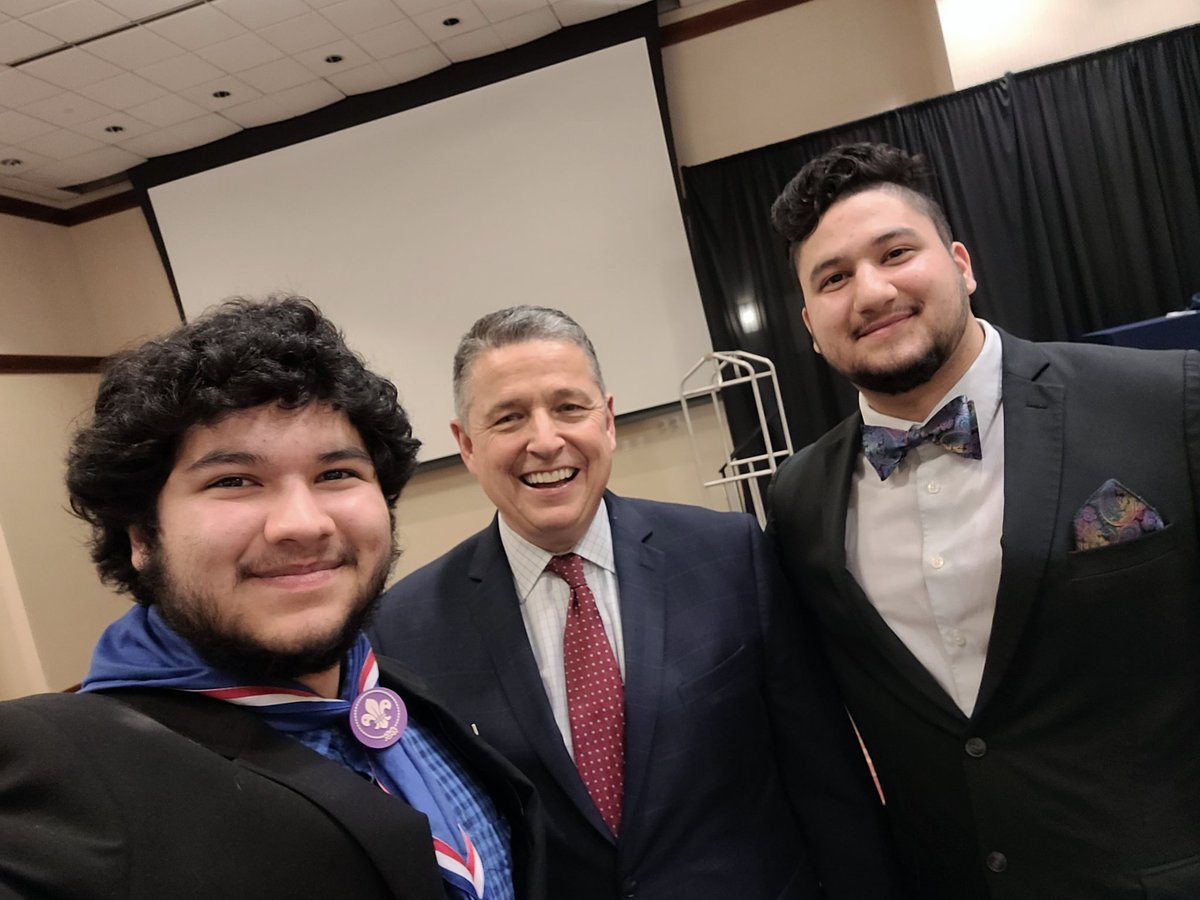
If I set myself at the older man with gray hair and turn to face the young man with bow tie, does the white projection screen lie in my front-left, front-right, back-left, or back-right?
back-left

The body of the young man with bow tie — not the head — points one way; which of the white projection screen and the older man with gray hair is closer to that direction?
the older man with gray hair

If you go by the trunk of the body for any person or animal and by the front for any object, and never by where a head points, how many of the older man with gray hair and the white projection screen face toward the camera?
2

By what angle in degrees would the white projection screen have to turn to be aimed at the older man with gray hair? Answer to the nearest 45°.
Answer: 0° — it already faces them

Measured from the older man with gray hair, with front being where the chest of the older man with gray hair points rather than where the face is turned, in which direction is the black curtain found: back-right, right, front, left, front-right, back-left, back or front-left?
back-left

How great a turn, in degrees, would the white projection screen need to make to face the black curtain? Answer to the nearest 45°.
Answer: approximately 90° to its left

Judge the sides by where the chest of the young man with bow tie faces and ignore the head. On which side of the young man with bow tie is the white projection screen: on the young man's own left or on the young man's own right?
on the young man's own right

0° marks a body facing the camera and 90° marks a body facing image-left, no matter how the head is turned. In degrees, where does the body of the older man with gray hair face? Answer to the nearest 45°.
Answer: approximately 0°

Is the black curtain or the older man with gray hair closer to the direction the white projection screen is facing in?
the older man with gray hair

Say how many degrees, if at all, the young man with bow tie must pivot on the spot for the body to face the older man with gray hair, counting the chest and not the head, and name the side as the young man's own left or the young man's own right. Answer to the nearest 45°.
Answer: approximately 45° to the young man's own right

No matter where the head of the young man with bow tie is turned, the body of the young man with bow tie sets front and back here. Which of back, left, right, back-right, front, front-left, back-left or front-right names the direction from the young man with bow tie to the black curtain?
back-right

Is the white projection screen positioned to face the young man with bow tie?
yes
